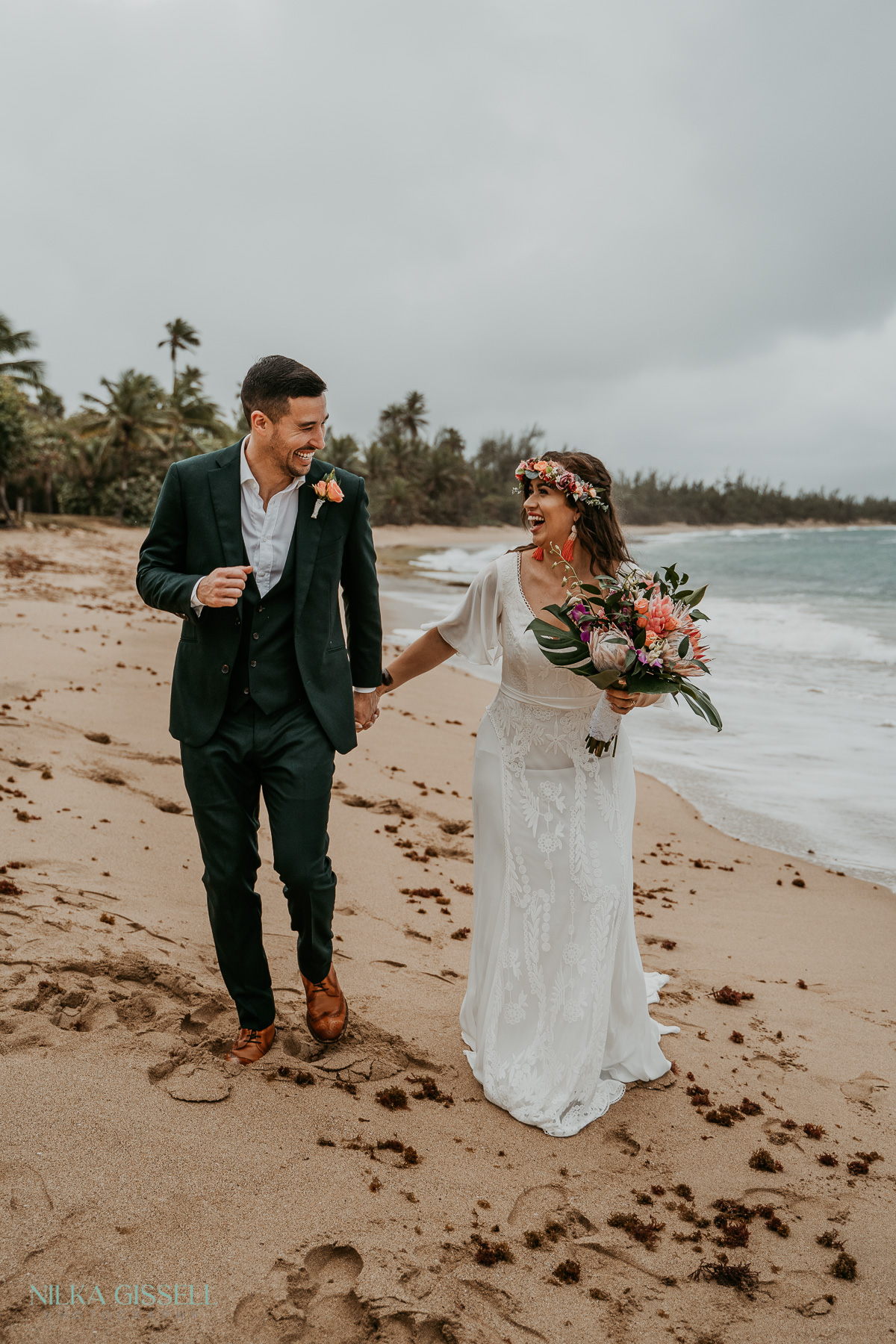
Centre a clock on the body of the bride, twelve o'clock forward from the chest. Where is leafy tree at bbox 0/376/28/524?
The leafy tree is roughly at 5 o'clock from the bride.

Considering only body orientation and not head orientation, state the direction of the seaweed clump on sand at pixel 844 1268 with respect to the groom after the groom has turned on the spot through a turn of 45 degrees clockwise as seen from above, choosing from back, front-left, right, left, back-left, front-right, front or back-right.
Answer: left

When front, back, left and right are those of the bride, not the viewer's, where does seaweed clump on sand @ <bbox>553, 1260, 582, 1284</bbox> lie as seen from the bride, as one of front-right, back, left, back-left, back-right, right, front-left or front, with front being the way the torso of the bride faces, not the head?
front

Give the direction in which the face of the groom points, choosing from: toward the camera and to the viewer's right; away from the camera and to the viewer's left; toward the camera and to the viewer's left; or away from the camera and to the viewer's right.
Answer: toward the camera and to the viewer's right

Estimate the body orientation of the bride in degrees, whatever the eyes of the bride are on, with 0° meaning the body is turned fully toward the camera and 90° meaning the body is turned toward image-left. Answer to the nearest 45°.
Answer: approximately 0°

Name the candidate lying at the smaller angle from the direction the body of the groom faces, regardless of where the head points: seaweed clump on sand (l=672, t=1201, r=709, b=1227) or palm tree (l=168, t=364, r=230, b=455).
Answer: the seaweed clump on sand

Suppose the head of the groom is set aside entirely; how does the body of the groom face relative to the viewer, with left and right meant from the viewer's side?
facing the viewer

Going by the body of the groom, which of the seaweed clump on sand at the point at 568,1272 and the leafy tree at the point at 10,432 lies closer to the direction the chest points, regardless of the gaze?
the seaweed clump on sand

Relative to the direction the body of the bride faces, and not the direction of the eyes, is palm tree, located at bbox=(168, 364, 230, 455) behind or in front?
behind

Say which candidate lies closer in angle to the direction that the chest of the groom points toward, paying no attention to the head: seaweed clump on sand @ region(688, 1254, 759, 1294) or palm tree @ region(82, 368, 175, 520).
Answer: the seaweed clump on sand

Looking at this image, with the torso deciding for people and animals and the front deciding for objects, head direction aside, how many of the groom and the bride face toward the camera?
2

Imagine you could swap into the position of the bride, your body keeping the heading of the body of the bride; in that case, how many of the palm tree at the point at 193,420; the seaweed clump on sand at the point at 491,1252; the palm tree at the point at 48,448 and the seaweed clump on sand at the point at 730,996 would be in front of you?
1

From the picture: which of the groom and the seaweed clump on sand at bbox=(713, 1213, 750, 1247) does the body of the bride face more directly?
the seaweed clump on sand
